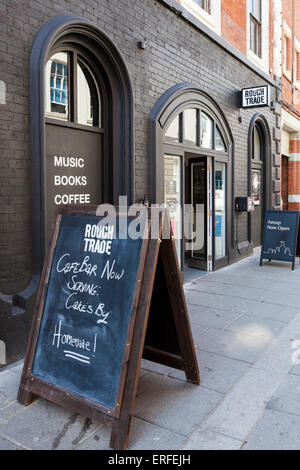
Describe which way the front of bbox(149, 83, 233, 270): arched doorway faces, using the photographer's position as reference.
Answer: facing the viewer and to the right of the viewer

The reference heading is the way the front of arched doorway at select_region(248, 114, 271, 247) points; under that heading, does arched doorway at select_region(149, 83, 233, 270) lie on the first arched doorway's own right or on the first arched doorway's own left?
on the first arched doorway's own right

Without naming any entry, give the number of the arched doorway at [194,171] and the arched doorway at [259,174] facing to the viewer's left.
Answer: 0

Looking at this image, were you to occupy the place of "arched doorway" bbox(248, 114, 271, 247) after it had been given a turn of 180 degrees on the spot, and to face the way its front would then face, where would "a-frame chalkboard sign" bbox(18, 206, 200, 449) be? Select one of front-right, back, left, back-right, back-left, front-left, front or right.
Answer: left

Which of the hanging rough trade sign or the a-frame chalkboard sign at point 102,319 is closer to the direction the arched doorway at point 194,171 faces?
the a-frame chalkboard sign

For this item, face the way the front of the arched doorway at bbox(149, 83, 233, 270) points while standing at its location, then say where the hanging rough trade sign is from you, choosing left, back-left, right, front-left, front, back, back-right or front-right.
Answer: left

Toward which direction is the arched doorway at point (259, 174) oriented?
to the viewer's right
